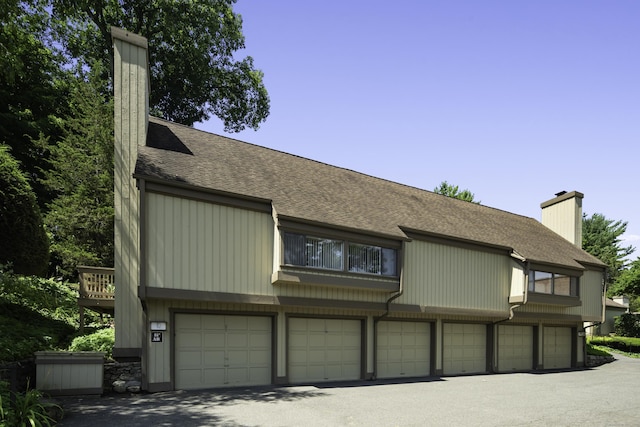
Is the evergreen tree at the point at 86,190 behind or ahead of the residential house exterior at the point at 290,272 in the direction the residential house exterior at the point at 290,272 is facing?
behind

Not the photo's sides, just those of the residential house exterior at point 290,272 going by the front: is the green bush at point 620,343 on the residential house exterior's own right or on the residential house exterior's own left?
on the residential house exterior's own left

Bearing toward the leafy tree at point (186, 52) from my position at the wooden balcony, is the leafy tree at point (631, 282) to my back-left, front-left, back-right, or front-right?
front-right

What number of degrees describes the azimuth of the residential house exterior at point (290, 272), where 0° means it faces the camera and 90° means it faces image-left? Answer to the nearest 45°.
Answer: approximately 315°

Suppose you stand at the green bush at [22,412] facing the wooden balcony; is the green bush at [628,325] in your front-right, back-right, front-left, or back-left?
front-right

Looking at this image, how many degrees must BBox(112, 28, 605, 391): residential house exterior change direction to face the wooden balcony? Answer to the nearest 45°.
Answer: approximately 135° to its right

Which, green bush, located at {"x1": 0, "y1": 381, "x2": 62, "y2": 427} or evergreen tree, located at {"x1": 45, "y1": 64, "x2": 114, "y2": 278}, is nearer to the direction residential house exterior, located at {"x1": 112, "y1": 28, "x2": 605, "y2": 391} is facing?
the green bush
